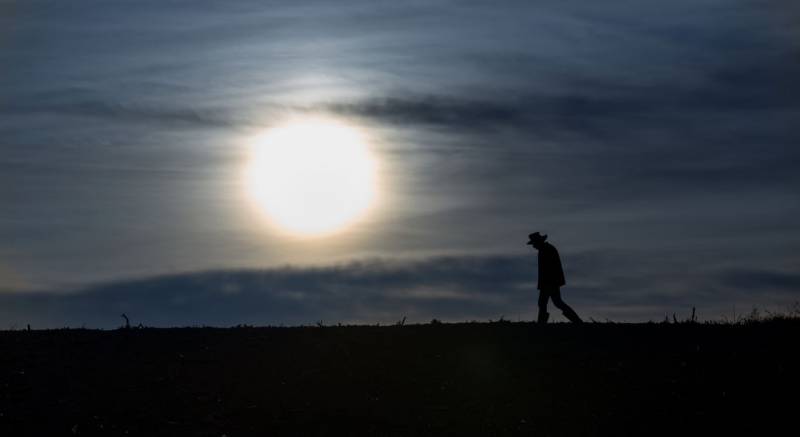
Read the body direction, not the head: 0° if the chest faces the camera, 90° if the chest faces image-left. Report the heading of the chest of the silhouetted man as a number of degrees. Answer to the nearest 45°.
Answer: approximately 90°

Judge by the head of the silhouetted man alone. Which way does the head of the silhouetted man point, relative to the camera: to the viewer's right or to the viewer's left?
to the viewer's left
